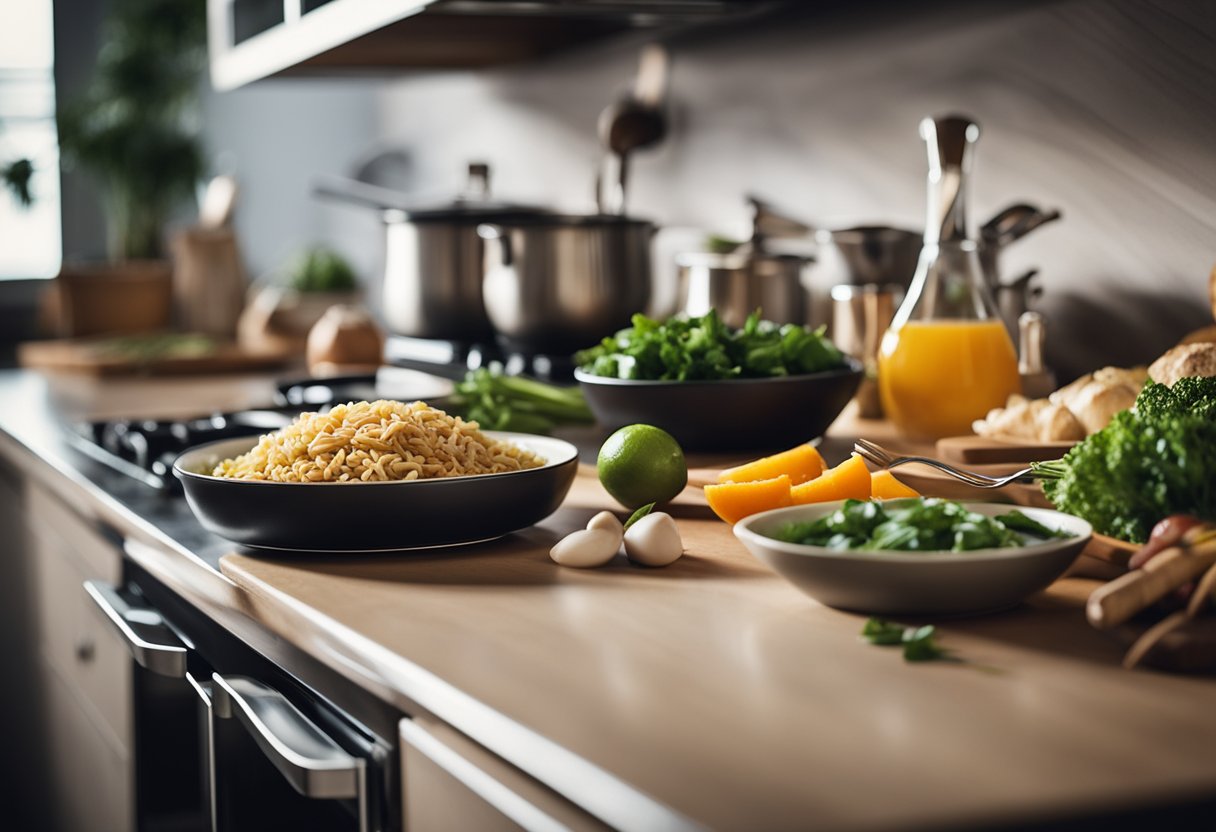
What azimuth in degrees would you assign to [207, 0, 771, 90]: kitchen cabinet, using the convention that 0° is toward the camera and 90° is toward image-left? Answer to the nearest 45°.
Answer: approximately 45°

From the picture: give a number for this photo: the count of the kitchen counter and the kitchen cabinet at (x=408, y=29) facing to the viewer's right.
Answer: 0

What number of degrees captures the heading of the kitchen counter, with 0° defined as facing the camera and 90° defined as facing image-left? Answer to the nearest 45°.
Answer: approximately 45°

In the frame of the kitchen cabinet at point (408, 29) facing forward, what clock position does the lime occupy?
The lime is roughly at 10 o'clock from the kitchen cabinet.

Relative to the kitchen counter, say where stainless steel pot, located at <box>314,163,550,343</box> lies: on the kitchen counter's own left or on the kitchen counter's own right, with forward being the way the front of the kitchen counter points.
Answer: on the kitchen counter's own right

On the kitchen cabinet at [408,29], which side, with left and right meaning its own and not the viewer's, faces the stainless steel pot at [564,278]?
left
